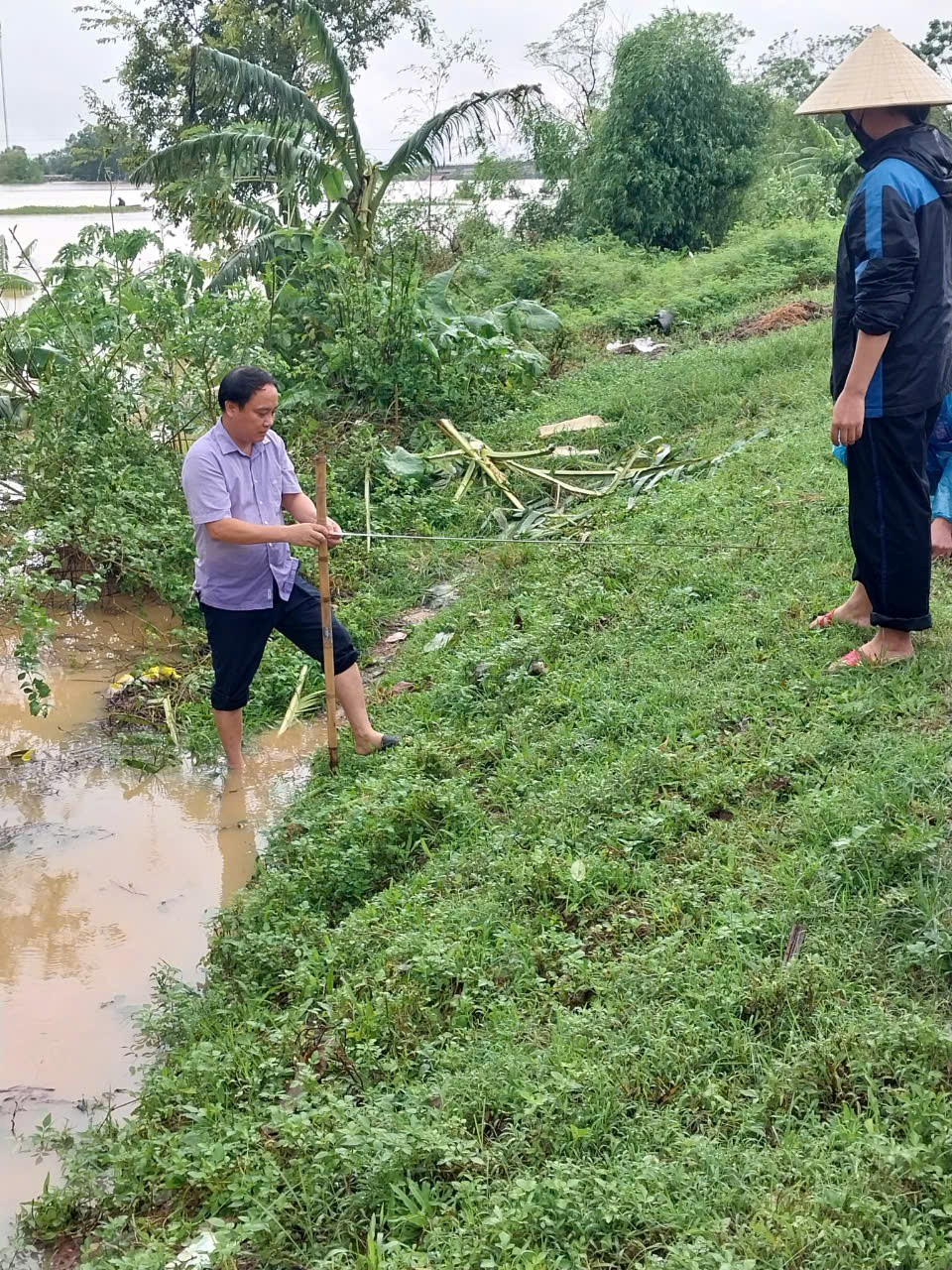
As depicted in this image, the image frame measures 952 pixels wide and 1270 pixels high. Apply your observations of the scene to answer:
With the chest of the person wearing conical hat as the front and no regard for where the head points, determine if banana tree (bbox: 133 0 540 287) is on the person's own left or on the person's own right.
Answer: on the person's own right

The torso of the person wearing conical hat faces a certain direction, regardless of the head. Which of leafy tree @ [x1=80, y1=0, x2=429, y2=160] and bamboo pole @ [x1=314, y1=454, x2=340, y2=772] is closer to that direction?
the bamboo pole

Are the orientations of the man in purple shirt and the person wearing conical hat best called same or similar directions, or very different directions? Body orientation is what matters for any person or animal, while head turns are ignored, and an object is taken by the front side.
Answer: very different directions

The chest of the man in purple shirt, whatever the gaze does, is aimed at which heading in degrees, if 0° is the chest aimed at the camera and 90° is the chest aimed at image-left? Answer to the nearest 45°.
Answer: approximately 315°

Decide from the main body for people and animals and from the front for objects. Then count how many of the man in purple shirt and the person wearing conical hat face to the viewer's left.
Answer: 1

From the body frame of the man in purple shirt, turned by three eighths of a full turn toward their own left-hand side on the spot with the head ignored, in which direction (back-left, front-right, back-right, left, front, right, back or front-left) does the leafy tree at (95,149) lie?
front

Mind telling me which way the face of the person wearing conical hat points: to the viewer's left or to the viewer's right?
to the viewer's left

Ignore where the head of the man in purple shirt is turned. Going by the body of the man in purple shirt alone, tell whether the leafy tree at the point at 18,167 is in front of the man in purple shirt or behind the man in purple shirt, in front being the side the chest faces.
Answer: behind

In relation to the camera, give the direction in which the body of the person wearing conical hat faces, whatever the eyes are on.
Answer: to the viewer's left

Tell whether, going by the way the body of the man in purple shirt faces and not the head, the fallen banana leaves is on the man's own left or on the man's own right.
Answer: on the man's own left

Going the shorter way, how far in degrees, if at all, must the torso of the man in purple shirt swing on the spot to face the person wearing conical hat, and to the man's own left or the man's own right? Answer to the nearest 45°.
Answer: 0° — they already face them

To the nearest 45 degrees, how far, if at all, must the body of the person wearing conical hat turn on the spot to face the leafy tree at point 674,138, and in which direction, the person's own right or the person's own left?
approximately 90° to the person's own right

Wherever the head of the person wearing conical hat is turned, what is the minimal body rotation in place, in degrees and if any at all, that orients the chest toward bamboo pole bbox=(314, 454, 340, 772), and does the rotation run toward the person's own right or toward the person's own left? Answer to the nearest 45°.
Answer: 0° — they already face it

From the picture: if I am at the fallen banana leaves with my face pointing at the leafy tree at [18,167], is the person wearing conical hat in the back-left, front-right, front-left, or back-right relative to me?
back-left

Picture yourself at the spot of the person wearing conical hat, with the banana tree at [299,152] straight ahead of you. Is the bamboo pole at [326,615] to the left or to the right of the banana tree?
left
